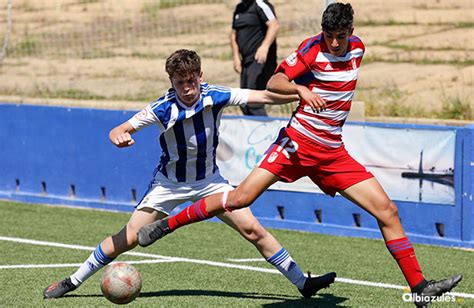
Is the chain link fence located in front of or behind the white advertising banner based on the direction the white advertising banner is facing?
behind

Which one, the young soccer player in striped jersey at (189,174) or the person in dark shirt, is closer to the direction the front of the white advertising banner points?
the young soccer player in striped jersey

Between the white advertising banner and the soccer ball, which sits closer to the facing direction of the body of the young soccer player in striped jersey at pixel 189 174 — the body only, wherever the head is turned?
the soccer ball

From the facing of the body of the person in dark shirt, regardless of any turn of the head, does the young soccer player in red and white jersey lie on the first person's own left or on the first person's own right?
on the first person's own left

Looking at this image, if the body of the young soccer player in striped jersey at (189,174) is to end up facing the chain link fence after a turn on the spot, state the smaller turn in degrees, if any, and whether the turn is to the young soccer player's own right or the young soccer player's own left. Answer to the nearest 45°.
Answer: approximately 180°

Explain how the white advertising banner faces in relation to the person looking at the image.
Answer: facing the viewer

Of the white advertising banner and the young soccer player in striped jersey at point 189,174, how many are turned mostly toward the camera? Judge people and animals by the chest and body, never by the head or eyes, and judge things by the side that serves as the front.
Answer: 2

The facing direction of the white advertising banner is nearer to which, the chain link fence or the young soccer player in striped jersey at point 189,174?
the young soccer player in striped jersey

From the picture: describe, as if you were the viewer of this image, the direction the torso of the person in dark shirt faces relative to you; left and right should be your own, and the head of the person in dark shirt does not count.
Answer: facing the viewer and to the left of the viewer

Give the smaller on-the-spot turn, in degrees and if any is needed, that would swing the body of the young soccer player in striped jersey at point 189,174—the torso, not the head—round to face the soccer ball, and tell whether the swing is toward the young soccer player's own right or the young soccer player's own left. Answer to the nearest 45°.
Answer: approximately 45° to the young soccer player's own right

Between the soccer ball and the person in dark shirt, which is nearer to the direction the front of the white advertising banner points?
the soccer ball

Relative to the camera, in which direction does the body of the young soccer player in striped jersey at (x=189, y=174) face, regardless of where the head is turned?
toward the camera
